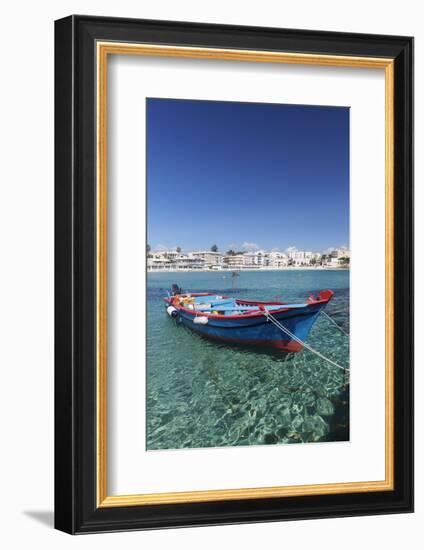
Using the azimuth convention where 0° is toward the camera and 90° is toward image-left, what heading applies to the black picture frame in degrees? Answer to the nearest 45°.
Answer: approximately 315°
